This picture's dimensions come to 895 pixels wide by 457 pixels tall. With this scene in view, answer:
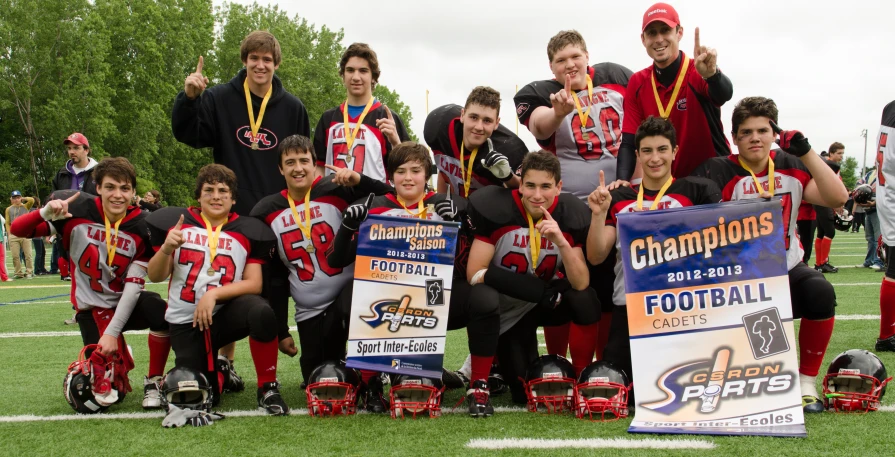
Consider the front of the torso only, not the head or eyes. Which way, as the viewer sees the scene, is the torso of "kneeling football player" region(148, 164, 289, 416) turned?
toward the camera

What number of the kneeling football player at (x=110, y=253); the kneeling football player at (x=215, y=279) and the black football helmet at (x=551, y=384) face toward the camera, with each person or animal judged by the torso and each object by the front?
3

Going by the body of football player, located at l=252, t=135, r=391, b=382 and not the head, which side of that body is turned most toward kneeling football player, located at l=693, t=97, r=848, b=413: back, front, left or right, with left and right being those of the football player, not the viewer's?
left

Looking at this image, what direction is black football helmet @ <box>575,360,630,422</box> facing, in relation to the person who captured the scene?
facing the viewer

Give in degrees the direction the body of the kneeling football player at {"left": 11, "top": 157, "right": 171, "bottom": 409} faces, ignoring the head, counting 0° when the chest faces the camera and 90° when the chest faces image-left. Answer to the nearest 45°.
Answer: approximately 0°

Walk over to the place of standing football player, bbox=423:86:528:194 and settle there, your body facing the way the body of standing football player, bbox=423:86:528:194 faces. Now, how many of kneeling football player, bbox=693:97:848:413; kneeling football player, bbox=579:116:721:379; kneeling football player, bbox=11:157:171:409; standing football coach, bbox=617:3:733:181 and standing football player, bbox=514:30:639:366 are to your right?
1

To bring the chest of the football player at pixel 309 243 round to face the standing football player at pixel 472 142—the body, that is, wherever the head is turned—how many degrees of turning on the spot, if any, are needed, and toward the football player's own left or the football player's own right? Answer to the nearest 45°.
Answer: approximately 90° to the football player's own left

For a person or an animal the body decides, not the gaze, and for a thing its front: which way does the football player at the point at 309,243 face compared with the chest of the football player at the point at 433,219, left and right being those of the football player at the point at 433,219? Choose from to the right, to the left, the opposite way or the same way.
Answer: the same way

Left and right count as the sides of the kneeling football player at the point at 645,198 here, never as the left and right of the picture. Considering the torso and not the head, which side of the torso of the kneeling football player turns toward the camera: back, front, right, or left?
front

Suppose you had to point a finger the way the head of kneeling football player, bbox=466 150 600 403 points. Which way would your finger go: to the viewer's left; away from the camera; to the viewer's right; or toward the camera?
toward the camera

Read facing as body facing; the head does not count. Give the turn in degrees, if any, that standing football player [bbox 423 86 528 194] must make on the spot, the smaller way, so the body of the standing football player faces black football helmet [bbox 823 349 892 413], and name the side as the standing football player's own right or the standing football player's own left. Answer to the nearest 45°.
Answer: approximately 45° to the standing football player's own left

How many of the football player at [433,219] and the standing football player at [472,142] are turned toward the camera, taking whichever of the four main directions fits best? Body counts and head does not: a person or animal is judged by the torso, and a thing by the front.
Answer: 2

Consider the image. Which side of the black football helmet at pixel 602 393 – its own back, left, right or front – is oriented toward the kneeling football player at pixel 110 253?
right

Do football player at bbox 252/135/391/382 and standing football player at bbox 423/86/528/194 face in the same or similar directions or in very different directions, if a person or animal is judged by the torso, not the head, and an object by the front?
same or similar directions

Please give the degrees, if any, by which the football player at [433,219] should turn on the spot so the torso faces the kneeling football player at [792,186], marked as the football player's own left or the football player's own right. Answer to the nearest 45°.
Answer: approximately 90° to the football player's own left

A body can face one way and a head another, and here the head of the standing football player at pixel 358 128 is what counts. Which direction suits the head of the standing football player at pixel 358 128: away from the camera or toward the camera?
toward the camera

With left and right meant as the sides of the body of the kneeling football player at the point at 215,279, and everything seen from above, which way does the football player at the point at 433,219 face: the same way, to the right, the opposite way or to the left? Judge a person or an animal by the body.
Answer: the same way
